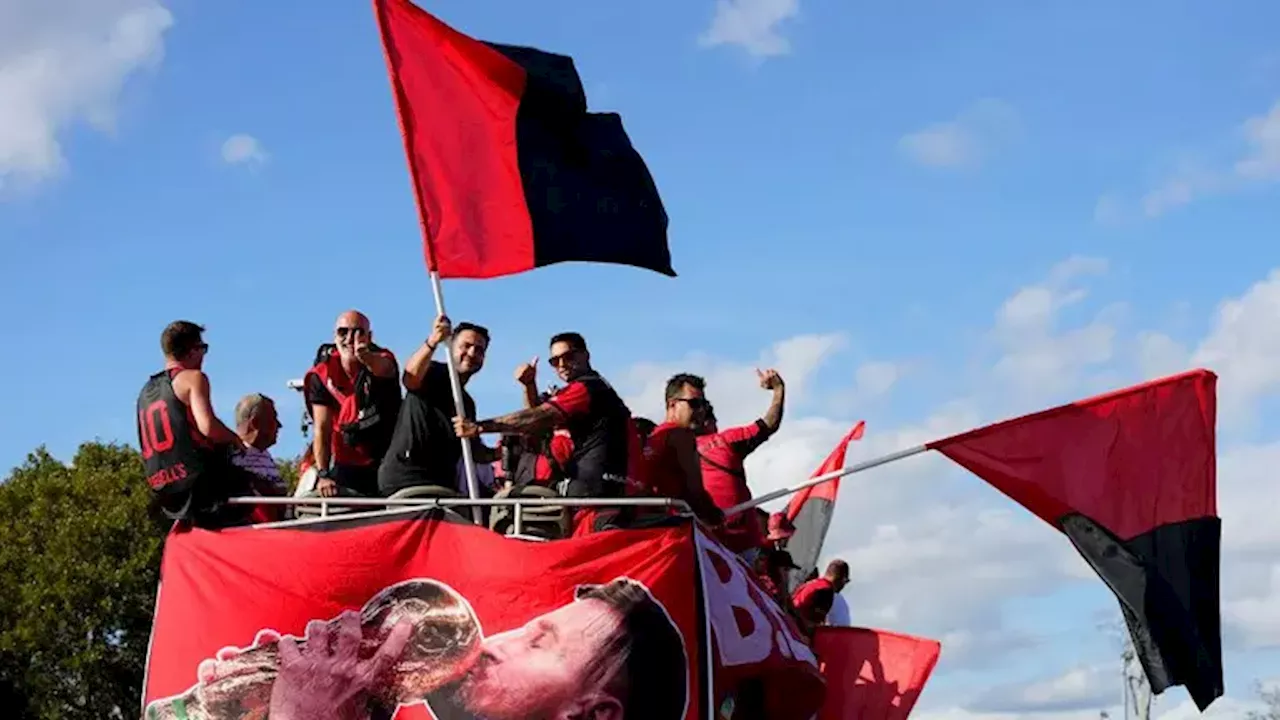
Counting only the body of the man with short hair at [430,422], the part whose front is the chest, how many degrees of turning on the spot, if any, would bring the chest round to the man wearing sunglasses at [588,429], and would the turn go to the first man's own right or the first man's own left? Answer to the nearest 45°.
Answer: approximately 45° to the first man's own left

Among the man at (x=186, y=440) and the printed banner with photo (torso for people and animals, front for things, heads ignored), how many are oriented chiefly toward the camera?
1

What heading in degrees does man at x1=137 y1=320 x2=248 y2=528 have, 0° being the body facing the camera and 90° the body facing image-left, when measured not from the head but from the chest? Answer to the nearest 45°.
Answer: approximately 225°

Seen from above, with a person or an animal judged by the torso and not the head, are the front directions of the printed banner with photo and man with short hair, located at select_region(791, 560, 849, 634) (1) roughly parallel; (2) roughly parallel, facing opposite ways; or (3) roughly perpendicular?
roughly perpendicular

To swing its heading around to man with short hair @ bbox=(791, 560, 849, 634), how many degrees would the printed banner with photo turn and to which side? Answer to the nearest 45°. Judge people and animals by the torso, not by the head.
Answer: approximately 135° to its left

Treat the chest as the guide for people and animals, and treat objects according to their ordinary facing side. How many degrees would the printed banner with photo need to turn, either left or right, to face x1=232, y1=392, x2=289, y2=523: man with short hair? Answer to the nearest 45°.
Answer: approximately 135° to its right

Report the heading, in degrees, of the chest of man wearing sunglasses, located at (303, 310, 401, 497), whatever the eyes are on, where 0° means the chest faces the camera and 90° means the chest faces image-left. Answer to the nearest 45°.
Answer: approximately 0°

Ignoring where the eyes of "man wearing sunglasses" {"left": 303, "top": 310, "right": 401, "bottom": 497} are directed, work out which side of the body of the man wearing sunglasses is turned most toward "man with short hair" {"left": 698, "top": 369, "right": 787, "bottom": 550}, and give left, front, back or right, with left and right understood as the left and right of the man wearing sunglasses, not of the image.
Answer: left

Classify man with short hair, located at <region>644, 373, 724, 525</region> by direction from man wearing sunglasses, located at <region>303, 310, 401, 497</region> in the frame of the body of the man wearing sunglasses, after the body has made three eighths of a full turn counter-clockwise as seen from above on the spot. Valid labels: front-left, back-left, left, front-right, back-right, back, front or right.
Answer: front-right

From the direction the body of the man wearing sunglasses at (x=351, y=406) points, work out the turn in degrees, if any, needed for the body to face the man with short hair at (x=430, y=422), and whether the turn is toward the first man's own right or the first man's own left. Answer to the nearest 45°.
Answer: approximately 45° to the first man's own left
